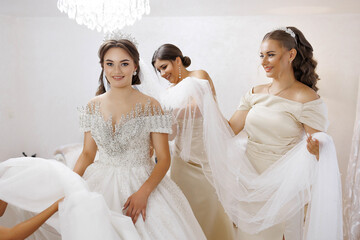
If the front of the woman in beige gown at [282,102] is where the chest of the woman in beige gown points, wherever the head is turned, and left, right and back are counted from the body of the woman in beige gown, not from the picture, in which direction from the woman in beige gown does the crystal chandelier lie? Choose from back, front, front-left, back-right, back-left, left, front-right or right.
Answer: front-right

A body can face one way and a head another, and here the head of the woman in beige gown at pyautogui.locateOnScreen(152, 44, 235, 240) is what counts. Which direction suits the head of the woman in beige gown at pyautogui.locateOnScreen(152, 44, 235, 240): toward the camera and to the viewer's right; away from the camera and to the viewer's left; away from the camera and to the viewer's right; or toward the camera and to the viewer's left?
toward the camera and to the viewer's left

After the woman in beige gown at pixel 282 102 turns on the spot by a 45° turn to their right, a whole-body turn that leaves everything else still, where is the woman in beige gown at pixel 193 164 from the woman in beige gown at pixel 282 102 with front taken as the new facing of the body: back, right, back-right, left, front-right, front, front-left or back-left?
front

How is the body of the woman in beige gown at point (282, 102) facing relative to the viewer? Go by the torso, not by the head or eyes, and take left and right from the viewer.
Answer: facing the viewer and to the left of the viewer

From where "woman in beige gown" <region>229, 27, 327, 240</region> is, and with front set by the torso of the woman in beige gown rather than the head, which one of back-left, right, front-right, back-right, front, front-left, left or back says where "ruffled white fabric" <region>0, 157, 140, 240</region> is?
front

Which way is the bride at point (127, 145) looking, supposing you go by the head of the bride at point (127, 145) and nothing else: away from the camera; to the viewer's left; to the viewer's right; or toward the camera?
toward the camera

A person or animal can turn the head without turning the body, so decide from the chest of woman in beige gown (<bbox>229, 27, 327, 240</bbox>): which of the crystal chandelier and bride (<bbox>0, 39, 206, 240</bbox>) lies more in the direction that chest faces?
the bride

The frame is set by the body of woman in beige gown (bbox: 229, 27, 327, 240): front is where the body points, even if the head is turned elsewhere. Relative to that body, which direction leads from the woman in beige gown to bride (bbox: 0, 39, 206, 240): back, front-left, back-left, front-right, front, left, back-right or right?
front
